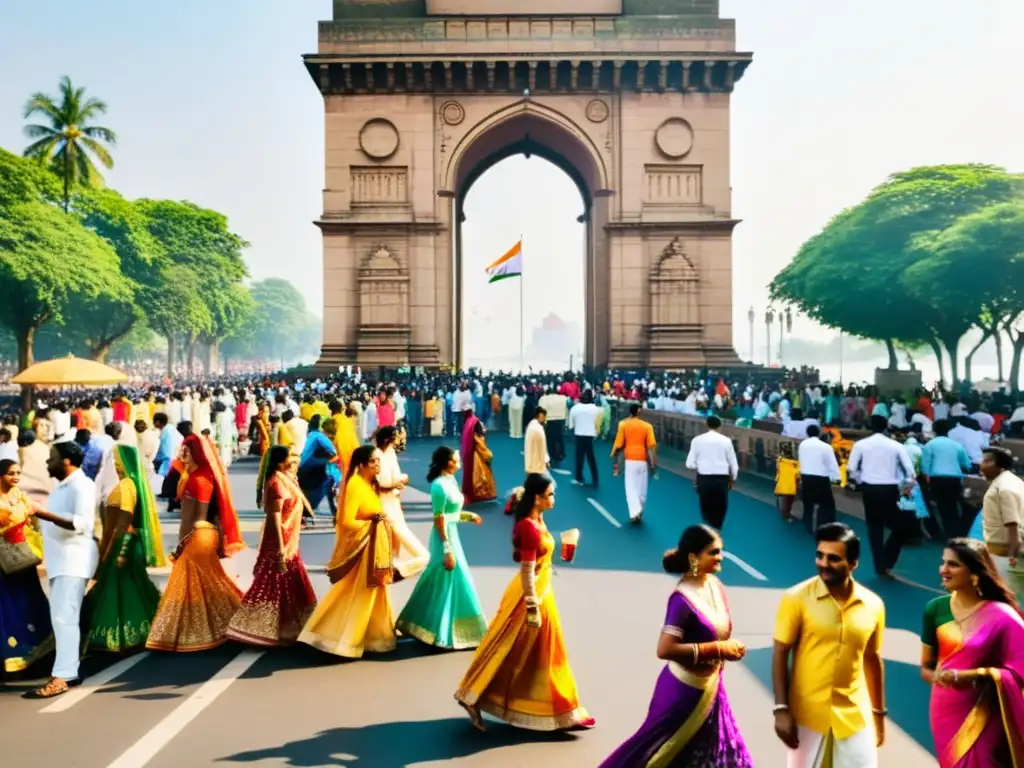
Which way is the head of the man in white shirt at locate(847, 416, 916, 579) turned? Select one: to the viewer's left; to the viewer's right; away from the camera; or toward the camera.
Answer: away from the camera

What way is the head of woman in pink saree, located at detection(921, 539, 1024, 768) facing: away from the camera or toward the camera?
toward the camera

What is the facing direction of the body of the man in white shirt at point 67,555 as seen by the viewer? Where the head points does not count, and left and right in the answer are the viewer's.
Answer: facing to the left of the viewer

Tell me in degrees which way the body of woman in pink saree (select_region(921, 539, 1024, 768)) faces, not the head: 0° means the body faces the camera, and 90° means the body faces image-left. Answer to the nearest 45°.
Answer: approximately 45°

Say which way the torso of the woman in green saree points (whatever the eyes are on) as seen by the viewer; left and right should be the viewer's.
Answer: facing to the left of the viewer

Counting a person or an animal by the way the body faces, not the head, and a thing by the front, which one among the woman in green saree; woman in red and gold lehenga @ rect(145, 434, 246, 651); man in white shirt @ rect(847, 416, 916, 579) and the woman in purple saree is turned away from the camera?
the man in white shirt

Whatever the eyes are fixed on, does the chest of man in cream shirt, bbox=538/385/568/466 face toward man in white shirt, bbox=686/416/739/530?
no

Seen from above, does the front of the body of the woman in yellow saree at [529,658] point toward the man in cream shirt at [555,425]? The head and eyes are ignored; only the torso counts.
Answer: no

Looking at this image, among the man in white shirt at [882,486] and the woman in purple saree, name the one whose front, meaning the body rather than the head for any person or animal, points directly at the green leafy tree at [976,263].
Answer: the man in white shirt

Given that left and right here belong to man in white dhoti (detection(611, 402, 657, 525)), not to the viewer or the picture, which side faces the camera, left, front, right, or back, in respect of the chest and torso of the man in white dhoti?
back

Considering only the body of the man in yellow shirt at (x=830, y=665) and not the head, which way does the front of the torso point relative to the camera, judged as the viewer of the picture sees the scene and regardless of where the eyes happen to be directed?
toward the camera

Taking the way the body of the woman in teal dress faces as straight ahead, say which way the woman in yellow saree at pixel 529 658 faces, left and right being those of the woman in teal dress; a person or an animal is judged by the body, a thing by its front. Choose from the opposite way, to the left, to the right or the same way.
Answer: the same way

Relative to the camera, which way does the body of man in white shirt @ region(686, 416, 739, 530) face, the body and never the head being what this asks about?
away from the camera

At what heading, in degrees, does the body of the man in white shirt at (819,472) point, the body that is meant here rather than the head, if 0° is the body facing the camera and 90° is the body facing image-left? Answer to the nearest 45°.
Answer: approximately 180°

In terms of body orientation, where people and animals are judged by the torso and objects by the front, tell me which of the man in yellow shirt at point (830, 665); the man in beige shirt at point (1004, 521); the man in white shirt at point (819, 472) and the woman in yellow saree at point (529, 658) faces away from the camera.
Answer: the man in white shirt at point (819, 472)

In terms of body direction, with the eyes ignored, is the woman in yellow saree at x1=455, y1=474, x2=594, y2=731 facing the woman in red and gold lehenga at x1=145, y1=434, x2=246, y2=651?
no

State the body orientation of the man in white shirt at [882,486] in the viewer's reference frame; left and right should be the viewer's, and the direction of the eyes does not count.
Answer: facing away from the viewer

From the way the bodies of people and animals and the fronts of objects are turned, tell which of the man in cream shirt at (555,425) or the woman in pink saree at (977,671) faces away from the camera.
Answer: the man in cream shirt
